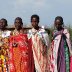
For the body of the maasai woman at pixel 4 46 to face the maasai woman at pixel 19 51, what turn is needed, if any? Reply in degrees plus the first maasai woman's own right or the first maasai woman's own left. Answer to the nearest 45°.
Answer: approximately 90° to the first maasai woman's own left

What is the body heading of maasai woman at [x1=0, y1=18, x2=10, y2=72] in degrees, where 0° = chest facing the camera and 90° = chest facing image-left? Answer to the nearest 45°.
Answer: approximately 45°

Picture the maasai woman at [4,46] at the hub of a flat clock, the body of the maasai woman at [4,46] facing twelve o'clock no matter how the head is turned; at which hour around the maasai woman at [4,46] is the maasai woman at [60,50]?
the maasai woman at [60,50] is roughly at 8 o'clock from the maasai woman at [4,46].

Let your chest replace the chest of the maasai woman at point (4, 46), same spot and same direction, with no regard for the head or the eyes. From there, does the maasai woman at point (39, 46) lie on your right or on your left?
on your left
